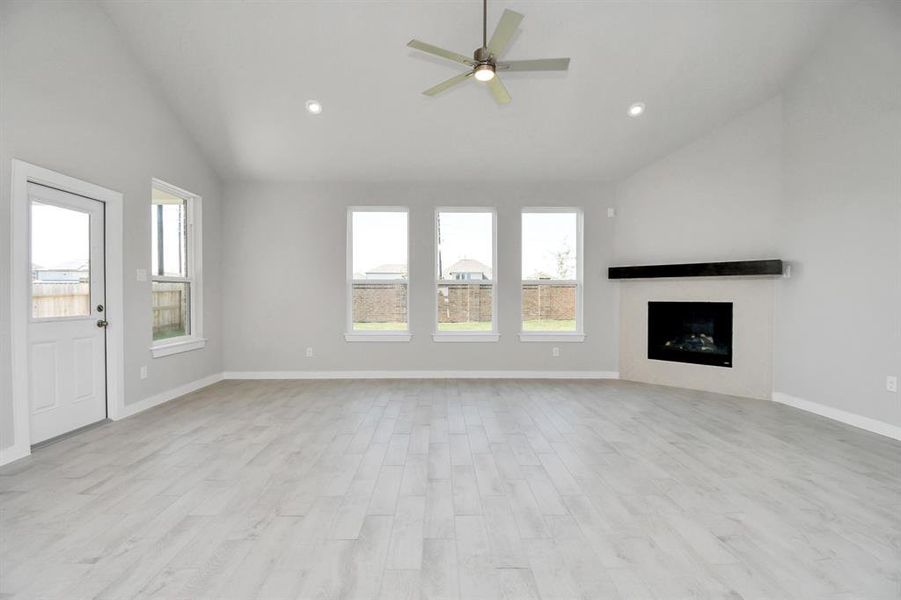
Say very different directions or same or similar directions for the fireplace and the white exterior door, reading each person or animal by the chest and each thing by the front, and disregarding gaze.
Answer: very different directions

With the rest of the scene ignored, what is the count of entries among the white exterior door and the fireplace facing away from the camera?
0

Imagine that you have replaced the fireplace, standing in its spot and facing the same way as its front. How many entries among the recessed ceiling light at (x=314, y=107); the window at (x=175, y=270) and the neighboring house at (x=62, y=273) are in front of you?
3

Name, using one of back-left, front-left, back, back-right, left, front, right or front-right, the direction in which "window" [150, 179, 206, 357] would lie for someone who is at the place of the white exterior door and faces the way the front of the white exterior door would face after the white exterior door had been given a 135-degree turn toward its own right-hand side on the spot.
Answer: back-right

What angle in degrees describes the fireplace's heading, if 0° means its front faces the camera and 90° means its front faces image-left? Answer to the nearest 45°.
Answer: approximately 45°

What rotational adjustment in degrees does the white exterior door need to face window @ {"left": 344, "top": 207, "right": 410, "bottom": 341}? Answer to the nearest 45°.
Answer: approximately 45° to its left

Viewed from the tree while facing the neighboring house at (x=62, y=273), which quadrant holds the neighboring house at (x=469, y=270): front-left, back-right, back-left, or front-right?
front-right

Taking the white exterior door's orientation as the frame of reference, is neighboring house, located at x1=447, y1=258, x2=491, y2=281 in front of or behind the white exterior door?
in front

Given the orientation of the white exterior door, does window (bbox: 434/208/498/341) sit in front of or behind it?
in front
